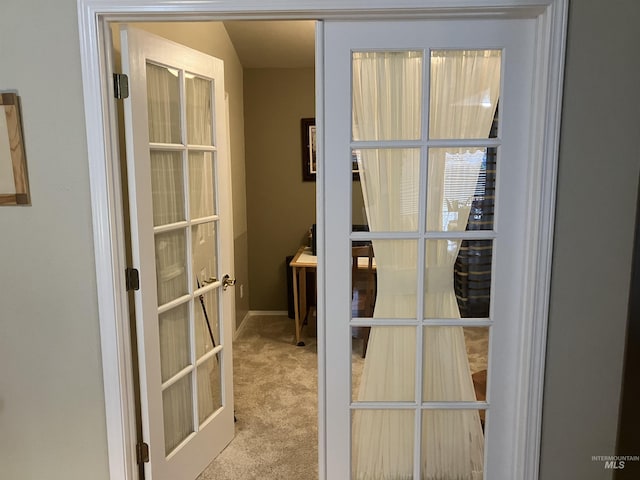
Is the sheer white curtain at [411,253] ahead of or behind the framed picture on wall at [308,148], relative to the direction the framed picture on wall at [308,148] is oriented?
ahead

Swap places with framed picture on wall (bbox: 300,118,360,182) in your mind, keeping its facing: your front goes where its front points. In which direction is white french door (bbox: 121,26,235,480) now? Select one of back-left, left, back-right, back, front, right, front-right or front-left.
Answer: front

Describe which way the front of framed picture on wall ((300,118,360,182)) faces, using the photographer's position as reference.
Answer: facing the viewer

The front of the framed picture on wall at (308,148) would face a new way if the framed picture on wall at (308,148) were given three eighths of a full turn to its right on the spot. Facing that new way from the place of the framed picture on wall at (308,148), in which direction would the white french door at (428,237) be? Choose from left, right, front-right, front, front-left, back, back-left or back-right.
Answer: back-left

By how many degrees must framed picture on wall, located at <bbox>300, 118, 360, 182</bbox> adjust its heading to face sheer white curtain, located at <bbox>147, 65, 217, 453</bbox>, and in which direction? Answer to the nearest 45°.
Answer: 0° — it already faces it

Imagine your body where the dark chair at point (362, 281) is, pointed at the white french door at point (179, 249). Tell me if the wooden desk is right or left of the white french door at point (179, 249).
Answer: right

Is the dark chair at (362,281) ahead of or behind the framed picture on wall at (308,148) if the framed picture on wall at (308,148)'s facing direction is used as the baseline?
ahead
